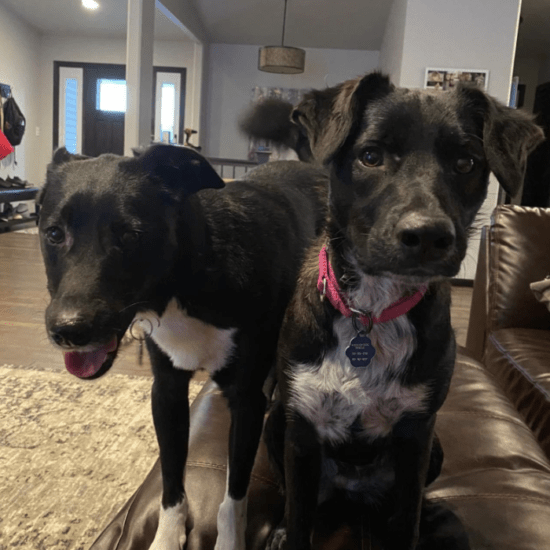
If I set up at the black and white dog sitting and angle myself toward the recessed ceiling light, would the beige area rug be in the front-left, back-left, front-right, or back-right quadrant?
front-left

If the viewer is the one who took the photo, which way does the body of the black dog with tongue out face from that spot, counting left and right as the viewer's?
facing the viewer and to the left of the viewer

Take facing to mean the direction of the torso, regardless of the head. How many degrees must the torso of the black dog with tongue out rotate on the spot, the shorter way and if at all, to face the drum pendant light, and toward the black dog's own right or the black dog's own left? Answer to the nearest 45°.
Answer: approximately 135° to the black dog's own right

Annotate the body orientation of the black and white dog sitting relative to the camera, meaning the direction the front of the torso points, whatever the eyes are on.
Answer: toward the camera

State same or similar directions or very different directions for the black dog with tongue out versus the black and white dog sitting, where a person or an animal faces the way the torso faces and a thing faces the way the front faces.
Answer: same or similar directions

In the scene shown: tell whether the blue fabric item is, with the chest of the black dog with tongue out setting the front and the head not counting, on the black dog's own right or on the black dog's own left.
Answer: on the black dog's own right

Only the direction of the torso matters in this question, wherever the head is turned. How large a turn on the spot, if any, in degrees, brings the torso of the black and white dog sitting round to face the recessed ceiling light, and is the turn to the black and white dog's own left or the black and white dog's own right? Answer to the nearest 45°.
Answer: approximately 135° to the black and white dog's own right

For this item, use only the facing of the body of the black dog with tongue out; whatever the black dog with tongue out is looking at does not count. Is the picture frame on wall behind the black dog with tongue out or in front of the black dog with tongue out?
behind

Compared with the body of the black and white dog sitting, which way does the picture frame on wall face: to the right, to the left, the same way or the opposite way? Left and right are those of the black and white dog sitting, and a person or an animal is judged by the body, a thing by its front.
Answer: the same way

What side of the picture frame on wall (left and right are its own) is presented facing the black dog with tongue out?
front

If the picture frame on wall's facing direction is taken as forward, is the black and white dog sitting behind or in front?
in front
